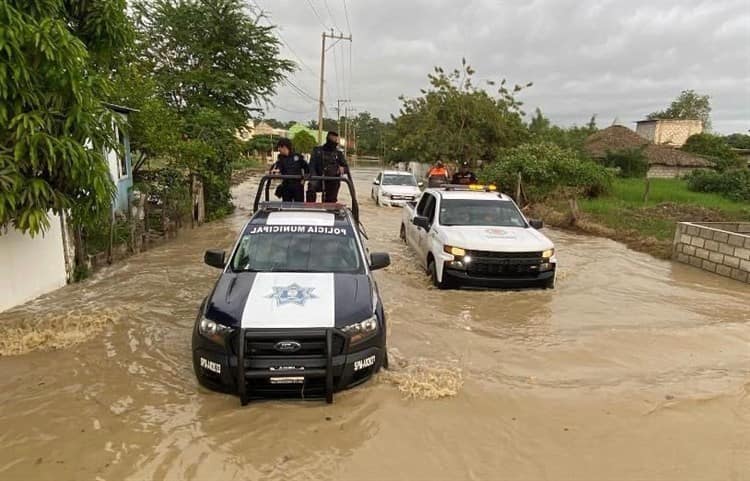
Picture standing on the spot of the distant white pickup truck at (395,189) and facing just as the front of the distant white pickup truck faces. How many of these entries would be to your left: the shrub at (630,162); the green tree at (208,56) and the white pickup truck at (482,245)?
1

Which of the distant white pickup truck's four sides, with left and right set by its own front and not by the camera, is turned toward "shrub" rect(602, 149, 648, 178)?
left

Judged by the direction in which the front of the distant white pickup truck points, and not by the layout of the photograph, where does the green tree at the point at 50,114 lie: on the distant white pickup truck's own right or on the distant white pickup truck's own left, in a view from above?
on the distant white pickup truck's own right

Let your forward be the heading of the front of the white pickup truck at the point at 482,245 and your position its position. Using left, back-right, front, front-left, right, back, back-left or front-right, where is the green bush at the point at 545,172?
back-left

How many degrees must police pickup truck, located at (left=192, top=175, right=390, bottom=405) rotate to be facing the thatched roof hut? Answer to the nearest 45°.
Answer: approximately 135° to its left

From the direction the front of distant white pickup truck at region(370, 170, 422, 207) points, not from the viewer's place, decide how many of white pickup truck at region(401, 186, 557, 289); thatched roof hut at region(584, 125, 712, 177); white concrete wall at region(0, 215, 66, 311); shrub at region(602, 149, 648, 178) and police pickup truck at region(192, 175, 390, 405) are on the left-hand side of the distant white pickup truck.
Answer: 2

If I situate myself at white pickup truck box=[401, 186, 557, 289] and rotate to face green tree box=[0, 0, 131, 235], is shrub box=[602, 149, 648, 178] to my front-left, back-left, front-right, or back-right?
back-right

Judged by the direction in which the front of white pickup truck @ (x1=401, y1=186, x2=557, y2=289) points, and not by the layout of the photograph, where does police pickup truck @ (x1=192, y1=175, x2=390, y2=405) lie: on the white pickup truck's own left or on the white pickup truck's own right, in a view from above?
on the white pickup truck's own right

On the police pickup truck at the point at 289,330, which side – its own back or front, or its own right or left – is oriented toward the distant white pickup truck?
back

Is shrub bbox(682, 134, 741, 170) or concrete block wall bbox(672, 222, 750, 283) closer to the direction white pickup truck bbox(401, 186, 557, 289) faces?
the concrete block wall
